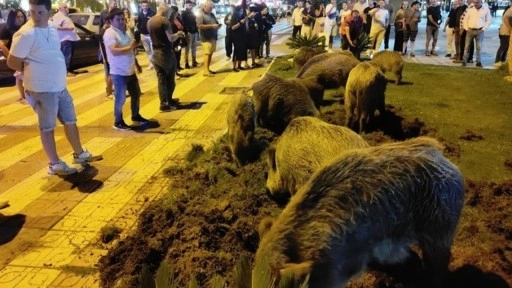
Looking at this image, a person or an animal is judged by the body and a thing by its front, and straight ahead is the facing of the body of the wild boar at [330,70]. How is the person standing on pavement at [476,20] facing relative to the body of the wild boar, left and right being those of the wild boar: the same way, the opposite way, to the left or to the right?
to the left

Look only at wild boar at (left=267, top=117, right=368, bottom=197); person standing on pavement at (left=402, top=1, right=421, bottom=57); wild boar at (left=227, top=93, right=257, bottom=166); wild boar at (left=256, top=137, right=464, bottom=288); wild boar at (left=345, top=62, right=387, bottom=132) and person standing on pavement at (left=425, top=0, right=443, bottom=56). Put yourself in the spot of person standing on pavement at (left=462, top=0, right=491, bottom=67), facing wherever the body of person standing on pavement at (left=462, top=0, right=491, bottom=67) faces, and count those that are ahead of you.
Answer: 4

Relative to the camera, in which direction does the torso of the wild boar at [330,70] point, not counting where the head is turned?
to the viewer's left

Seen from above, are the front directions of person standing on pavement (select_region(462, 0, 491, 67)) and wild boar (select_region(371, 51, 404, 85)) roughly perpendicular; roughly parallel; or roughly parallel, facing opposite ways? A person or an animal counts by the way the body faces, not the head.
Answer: roughly perpendicular

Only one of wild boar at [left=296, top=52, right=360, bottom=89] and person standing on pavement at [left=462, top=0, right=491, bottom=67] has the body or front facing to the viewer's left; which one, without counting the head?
the wild boar

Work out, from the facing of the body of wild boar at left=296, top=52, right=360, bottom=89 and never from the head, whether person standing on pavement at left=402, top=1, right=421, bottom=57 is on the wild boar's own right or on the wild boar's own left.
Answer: on the wild boar's own right
